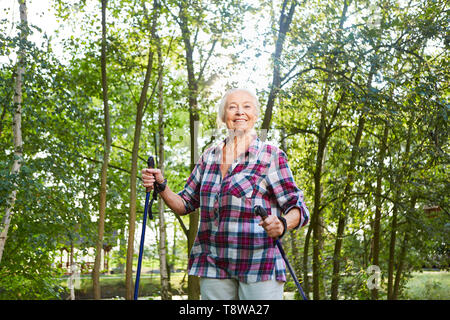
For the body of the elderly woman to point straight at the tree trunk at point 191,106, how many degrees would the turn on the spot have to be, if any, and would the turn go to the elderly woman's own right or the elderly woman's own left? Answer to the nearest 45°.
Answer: approximately 135° to the elderly woman's own right

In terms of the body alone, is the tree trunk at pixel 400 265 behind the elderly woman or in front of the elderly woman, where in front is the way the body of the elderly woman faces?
behind

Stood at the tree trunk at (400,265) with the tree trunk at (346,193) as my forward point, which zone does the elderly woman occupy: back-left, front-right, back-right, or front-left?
front-left

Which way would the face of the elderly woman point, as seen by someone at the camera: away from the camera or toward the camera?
toward the camera

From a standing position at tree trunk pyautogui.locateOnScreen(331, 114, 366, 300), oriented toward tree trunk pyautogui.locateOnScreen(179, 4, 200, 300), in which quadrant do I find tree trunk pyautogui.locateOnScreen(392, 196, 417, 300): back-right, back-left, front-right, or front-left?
back-right

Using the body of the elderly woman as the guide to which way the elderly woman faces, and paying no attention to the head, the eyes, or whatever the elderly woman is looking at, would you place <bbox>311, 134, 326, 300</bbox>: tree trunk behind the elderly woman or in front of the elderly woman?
behind

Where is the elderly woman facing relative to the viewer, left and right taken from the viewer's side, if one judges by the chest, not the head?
facing the viewer and to the left of the viewer

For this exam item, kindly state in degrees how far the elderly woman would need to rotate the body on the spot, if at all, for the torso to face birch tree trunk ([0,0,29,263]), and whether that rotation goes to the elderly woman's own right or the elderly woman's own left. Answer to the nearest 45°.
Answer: approximately 90° to the elderly woman's own right

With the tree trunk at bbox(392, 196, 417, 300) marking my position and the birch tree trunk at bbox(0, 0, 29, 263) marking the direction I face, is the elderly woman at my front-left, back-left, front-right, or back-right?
front-left

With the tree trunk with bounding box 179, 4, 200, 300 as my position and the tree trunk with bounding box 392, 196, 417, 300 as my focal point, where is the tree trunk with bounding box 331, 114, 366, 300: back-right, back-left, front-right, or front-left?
front-right
